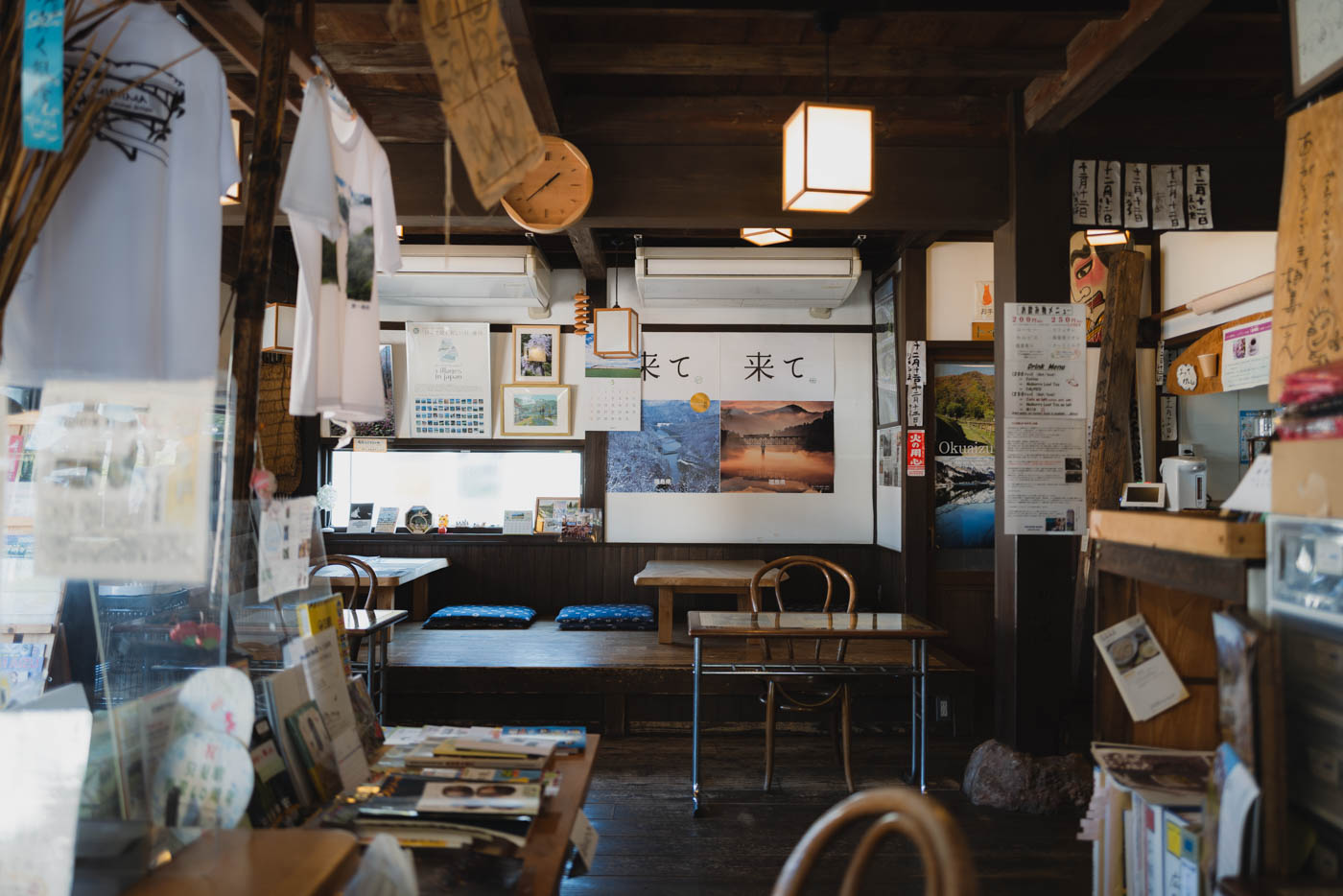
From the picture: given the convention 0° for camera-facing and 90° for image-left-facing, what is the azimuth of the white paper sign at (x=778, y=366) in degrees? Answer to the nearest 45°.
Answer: approximately 0°

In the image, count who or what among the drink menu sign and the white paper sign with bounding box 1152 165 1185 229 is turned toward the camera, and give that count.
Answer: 2

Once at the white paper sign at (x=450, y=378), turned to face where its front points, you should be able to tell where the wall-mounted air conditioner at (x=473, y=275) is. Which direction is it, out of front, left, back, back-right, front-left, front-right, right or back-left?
front

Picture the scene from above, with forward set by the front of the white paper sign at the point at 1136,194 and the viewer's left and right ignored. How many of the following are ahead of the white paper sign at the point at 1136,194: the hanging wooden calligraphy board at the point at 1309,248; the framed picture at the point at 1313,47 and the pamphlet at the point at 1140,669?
3

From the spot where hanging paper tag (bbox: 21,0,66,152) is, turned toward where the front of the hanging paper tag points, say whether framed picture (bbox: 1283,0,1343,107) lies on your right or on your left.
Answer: on your left

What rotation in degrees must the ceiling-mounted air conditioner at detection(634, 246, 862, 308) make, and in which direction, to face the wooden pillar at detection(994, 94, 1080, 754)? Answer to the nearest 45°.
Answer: approximately 45° to its left

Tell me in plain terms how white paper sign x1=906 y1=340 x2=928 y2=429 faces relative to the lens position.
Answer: facing the viewer

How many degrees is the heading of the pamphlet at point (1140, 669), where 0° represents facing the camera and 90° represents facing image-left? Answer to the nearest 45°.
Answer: approximately 0°

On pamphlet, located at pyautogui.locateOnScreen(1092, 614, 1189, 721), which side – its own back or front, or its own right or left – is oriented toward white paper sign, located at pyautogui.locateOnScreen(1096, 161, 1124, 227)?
back

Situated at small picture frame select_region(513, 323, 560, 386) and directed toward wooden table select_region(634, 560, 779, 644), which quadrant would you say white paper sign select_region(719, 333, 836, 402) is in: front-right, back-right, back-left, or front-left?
front-left

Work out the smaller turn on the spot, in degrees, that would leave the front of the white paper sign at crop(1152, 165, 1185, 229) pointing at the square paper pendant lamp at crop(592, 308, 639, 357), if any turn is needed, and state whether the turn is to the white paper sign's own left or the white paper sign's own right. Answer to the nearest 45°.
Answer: approximately 90° to the white paper sign's own right

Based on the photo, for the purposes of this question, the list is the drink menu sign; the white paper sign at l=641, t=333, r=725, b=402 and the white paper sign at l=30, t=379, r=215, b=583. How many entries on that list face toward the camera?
3

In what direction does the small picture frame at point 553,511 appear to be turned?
toward the camera

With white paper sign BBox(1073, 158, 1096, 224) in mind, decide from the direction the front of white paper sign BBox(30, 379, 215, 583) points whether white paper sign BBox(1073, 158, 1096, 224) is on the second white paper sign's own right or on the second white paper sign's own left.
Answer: on the second white paper sign's own left

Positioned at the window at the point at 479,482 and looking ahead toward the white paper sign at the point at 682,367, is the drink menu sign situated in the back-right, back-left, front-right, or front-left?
front-right

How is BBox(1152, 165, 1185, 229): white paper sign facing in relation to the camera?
toward the camera

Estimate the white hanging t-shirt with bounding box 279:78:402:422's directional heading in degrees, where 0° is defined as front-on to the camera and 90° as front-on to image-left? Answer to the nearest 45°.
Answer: approximately 315°

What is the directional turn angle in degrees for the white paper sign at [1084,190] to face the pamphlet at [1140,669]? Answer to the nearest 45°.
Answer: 0° — it already faces it
